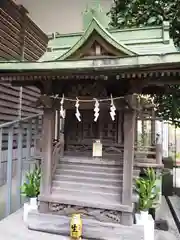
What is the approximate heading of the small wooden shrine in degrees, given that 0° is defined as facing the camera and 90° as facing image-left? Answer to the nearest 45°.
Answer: approximately 0°
